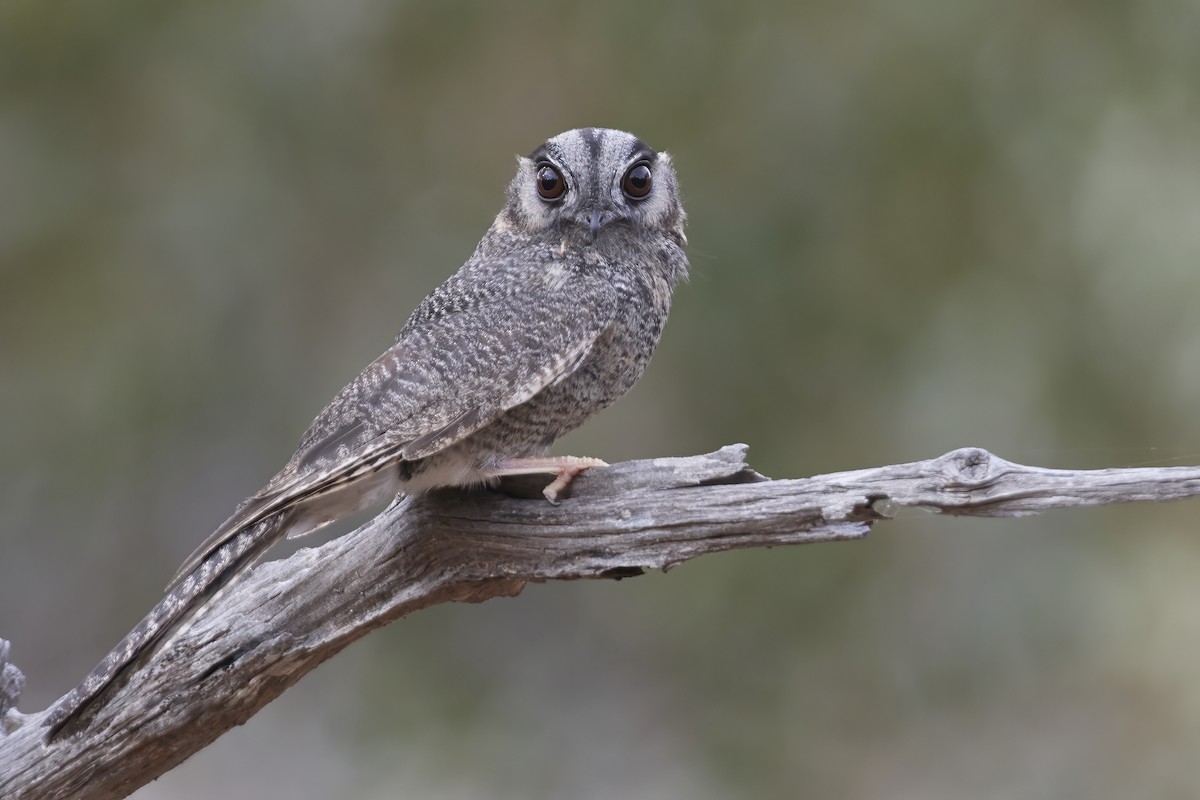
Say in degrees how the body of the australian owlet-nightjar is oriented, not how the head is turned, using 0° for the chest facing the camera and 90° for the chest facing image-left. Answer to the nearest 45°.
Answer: approximately 270°
